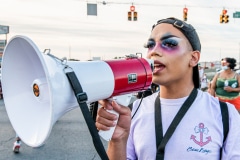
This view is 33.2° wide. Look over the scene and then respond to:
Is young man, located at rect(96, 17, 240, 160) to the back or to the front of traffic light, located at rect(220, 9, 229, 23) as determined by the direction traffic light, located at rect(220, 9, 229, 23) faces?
to the front

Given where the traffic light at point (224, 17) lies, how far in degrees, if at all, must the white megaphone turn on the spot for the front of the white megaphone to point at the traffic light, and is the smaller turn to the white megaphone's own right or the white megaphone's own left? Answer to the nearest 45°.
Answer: approximately 180°

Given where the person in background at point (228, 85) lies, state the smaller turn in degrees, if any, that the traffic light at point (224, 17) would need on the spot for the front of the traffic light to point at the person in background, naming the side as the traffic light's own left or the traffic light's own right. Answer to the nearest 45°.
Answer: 0° — it already faces them

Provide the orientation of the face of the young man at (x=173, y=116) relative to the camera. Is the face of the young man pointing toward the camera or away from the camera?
toward the camera

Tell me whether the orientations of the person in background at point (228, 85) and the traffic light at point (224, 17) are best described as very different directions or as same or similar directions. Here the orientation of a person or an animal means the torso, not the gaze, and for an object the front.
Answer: same or similar directions

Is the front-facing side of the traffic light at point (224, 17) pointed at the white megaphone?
yes

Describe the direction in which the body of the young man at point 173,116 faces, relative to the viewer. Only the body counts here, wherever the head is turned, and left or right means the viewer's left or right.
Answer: facing the viewer and to the left of the viewer

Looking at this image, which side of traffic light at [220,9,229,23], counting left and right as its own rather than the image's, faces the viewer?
front

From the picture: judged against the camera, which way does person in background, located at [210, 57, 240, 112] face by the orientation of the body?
toward the camera

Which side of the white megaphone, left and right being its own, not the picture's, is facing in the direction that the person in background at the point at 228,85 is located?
back

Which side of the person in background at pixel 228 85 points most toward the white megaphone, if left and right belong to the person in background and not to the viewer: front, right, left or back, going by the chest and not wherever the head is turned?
front

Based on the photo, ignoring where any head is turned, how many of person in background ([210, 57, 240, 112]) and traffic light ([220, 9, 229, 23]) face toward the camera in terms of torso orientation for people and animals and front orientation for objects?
2
